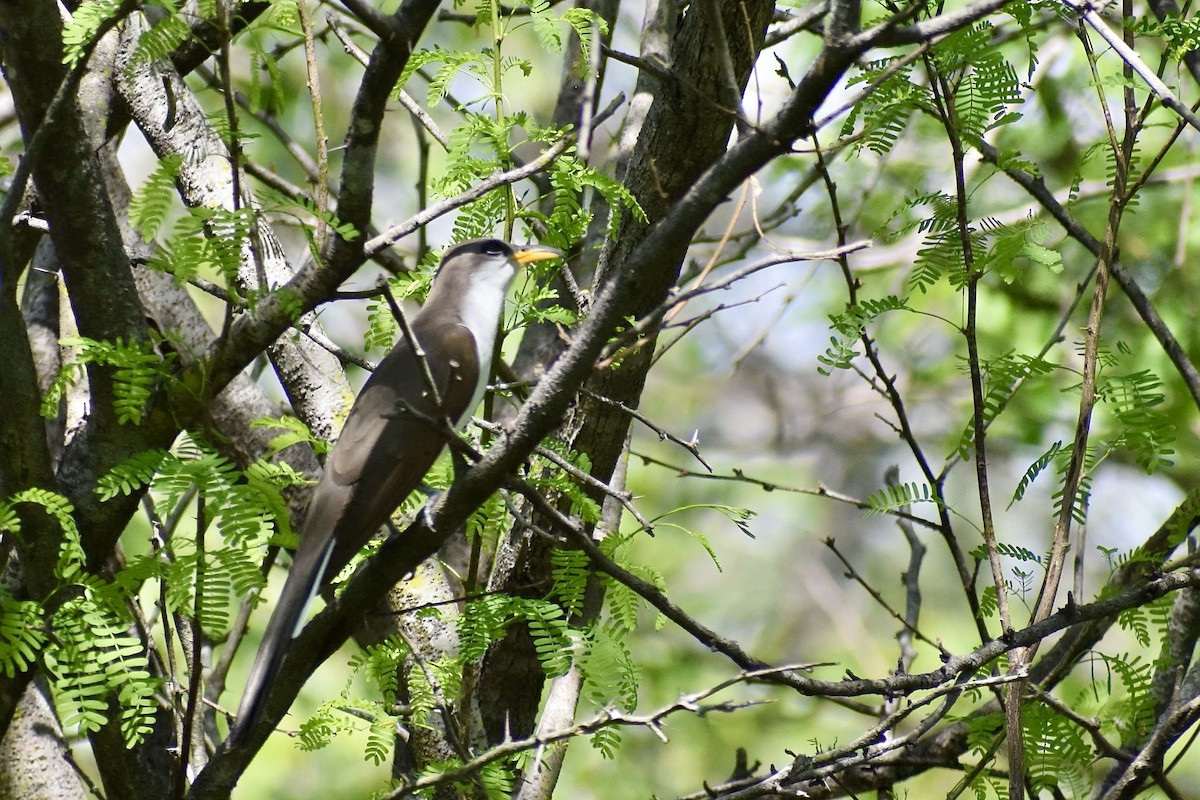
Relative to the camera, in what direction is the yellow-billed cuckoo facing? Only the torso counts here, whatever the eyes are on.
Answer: to the viewer's right
